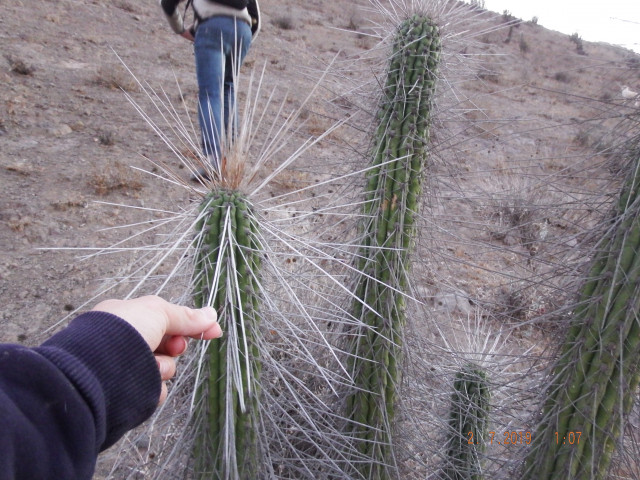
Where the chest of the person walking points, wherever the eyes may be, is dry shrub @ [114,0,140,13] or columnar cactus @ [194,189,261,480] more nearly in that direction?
the dry shrub

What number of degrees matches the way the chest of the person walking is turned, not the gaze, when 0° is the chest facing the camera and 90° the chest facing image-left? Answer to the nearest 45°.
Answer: approximately 180°

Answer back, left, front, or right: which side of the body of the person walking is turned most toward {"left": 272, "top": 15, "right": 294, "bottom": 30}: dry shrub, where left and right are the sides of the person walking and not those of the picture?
front

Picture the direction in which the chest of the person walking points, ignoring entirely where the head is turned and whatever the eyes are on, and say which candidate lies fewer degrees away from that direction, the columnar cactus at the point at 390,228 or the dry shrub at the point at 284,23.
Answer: the dry shrub

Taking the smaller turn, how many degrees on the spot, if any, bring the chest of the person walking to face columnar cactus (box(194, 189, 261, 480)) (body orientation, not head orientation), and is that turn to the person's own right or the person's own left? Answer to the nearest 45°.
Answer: approximately 180°

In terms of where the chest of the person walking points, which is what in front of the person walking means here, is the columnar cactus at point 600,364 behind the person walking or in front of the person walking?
behind

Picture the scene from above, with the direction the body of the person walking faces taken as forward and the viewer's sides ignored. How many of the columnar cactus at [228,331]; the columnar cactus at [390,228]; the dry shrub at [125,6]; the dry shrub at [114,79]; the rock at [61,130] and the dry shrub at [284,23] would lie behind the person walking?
2

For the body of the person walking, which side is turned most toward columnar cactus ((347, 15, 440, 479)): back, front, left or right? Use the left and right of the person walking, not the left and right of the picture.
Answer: back

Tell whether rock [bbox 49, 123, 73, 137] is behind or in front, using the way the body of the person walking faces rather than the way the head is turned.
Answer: in front

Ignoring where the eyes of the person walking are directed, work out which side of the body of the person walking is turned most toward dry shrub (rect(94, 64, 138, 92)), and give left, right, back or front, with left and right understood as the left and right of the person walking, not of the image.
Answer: front
